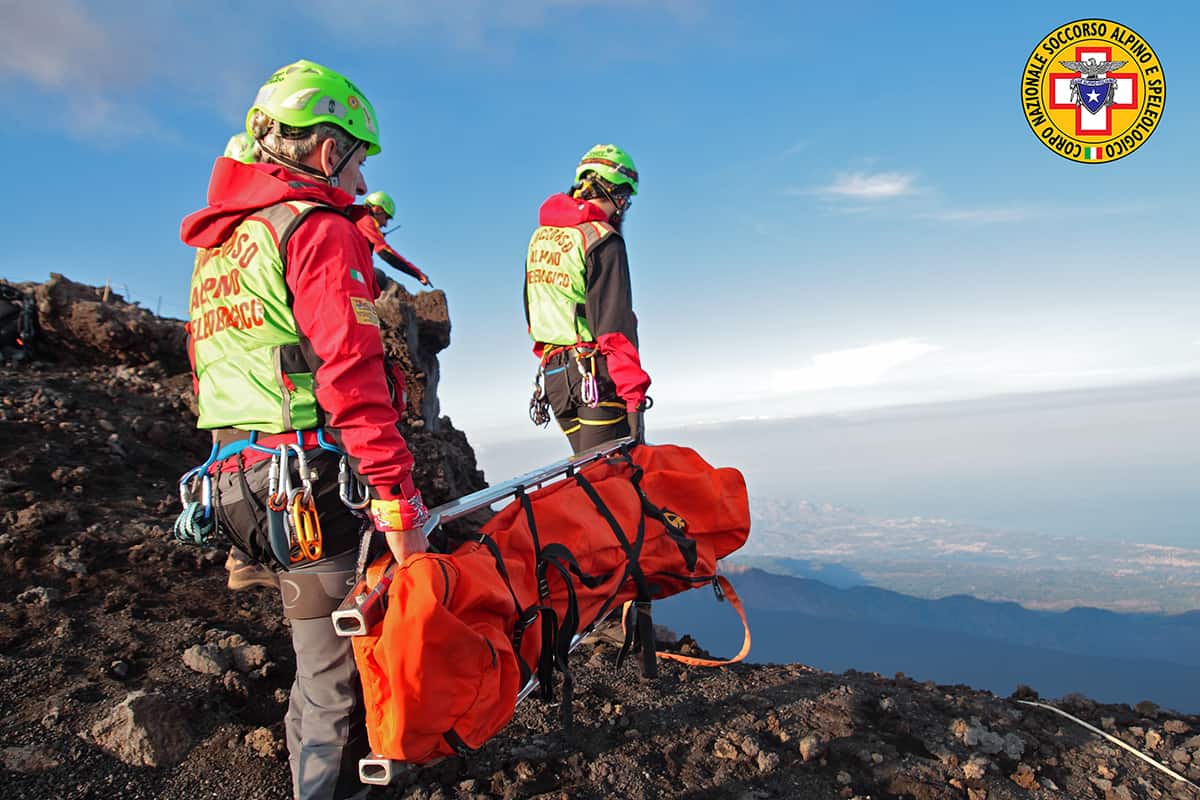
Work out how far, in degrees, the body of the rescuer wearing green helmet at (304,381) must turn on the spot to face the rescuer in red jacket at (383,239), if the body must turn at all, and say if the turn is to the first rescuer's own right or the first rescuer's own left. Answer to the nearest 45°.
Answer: approximately 45° to the first rescuer's own left

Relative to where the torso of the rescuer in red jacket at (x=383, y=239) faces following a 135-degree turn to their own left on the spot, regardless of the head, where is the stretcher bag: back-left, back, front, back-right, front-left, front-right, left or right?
back-left

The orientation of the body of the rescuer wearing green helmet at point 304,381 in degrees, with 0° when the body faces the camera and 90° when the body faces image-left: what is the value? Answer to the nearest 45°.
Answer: approximately 225°

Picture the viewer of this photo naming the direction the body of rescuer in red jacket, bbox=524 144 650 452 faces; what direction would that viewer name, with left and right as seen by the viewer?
facing away from the viewer and to the right of the viewer

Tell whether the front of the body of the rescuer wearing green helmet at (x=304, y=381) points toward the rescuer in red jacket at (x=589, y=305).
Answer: yes

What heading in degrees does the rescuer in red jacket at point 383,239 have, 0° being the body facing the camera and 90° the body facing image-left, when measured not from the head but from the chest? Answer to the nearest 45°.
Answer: approximately 270°

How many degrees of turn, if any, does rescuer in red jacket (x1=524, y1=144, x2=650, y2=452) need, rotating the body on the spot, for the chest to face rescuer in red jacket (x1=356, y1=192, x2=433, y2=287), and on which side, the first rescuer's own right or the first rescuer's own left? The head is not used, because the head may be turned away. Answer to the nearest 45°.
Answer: approximately 90° to the first rescuer's own left
